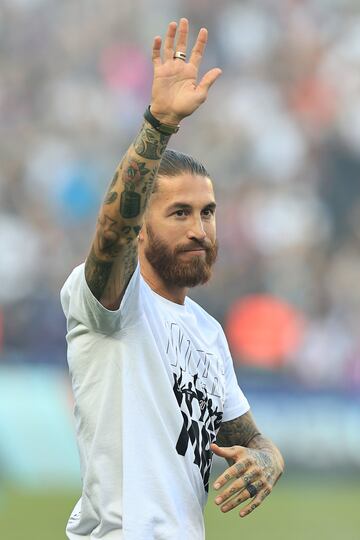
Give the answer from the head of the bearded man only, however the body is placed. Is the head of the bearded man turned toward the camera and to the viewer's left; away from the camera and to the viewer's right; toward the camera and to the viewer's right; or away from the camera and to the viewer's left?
toward the camera and to the viewer's right

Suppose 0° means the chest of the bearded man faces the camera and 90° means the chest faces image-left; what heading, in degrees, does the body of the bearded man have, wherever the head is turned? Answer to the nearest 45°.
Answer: approximately 315°
